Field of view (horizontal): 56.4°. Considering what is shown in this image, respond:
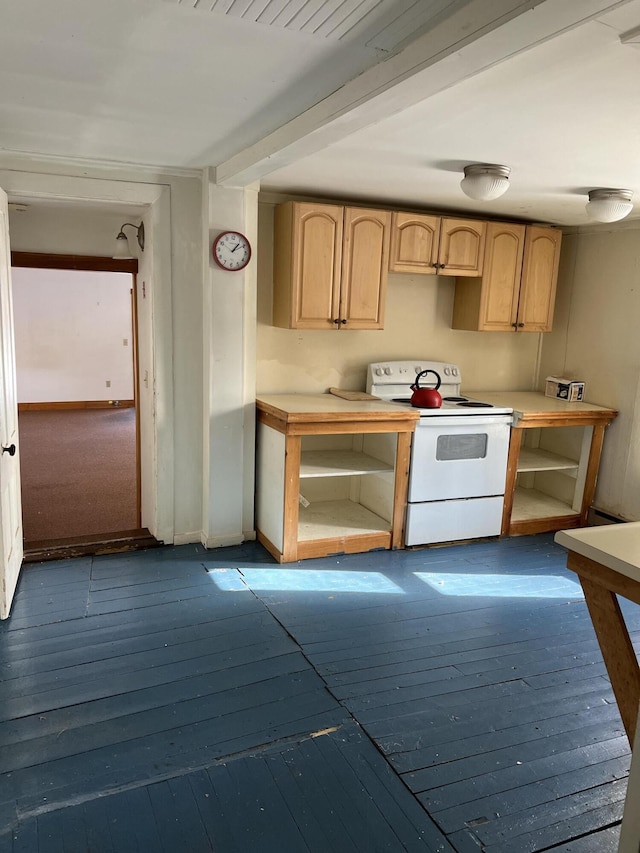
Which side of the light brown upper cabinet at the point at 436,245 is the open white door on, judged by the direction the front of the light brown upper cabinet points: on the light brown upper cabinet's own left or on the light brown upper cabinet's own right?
on the light brown upper cabinet's own right

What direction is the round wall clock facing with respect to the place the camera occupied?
facing the viewer

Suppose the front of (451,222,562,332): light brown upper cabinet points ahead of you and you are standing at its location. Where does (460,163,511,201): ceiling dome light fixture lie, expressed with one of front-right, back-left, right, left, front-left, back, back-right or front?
front-right

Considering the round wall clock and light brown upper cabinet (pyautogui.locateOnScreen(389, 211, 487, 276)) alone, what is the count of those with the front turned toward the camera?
2

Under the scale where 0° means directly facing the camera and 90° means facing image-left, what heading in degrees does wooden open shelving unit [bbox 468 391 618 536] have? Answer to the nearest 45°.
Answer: approximately 315°

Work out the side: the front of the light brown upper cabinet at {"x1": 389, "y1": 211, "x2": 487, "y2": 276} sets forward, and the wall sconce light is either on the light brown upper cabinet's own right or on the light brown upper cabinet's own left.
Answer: on the light brown upper cabinet's own right

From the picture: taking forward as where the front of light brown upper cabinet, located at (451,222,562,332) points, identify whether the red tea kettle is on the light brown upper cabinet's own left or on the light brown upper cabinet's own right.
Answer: on the light brown upper cabinet's own right

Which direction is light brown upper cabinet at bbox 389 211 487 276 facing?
toward the camera

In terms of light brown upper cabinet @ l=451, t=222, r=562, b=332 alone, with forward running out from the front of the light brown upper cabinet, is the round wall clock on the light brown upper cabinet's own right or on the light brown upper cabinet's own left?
on the light brown upper cabinet's own right

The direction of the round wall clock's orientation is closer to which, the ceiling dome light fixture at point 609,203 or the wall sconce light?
the ceiling dome light fixture

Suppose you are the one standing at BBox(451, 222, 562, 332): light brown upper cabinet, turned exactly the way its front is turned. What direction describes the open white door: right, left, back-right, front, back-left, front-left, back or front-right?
right

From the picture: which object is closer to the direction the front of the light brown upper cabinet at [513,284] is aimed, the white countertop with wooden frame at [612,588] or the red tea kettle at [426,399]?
the white countertop with wooden frame

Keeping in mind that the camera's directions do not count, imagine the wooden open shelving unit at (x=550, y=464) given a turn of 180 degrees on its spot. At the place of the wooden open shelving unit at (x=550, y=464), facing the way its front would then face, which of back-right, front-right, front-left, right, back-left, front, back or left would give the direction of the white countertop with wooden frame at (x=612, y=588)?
back-left

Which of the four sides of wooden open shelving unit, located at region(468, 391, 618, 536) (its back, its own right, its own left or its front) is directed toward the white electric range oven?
right
